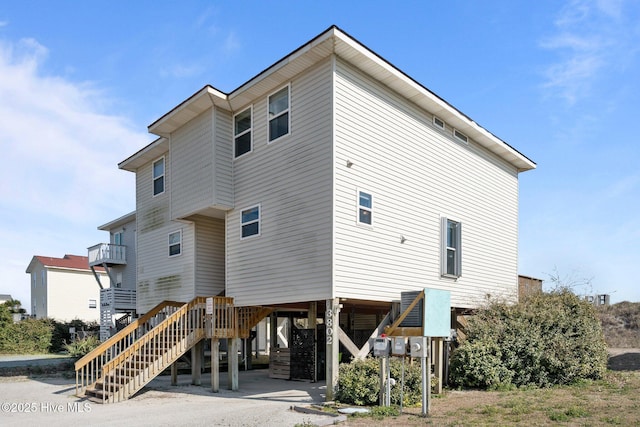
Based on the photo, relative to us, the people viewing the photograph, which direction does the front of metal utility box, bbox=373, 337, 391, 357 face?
facing the viewer

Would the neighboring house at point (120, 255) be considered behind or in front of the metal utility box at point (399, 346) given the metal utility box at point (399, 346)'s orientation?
behind

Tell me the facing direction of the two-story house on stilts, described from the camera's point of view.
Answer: facing the viewer and to the left of the viewer

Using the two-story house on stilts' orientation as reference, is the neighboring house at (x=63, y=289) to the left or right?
on its right

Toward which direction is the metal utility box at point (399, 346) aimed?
toward the camera

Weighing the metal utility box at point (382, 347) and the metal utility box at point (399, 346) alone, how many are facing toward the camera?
2

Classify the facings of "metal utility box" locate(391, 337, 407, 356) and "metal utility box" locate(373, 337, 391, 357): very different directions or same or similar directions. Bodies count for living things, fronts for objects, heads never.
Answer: same or similar directions
